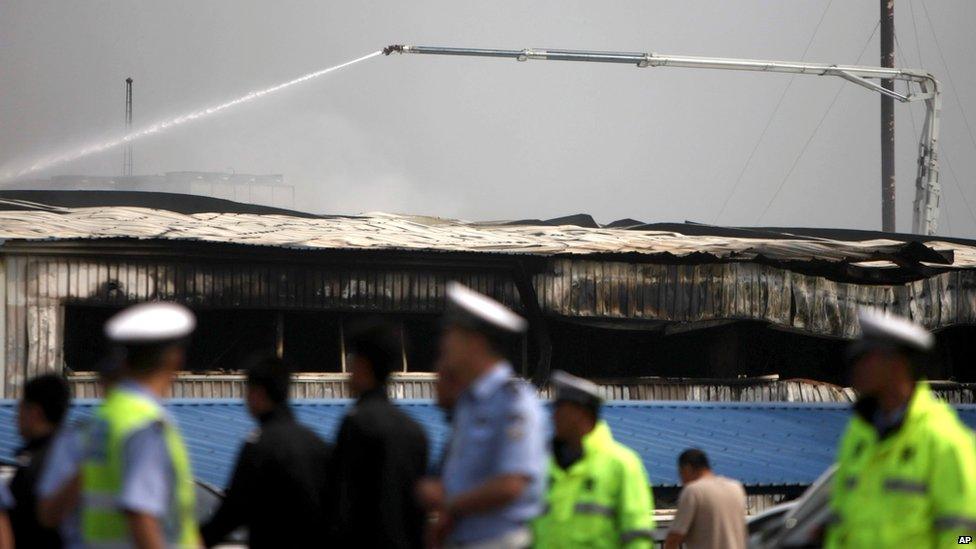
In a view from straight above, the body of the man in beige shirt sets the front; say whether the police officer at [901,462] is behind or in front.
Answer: behind

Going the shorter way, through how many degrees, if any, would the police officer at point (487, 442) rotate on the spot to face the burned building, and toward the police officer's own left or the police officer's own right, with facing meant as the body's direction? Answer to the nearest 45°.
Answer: approximately 90° to the police officer's own right

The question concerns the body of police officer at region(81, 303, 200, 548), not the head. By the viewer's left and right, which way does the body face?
facing away from the viewer and to the right of the viewer

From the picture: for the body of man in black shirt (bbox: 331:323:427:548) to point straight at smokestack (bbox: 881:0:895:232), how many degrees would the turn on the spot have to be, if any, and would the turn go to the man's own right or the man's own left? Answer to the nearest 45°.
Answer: approximately 90° to the man's own right

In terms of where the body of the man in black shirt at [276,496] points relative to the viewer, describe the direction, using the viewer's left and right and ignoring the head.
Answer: facing away from the viewer and to the left of the viewer

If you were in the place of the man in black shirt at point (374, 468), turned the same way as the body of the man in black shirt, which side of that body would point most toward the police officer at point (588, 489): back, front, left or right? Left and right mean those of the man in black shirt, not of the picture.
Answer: right

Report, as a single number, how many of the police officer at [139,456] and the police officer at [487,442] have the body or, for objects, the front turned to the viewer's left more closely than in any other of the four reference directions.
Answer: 1

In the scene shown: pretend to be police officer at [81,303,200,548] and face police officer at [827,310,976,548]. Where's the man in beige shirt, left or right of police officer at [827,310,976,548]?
left

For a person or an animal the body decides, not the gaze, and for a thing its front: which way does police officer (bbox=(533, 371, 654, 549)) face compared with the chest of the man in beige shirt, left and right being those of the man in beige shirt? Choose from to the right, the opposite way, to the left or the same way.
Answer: to the left

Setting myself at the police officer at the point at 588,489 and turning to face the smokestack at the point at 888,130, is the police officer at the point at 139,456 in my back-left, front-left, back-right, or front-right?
back-left

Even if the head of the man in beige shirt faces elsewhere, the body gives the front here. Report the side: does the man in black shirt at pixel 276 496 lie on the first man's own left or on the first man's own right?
on the first man's own left

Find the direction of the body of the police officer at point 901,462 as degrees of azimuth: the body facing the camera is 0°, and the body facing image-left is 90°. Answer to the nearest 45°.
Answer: approximately 45°

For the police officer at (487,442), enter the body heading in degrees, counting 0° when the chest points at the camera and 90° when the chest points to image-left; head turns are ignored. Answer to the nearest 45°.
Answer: approximately 90°

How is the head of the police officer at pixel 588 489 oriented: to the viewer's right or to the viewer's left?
to the viewer's left
